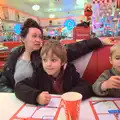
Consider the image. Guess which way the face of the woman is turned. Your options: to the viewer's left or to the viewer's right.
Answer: to the viewer's right

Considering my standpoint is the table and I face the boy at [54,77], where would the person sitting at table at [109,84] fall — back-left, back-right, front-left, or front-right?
front-right

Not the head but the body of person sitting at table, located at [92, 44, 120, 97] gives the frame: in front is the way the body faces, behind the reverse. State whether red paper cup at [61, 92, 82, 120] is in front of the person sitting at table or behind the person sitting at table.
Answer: in front

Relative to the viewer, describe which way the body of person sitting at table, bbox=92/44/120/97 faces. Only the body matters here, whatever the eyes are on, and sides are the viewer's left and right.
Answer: facing the viewer

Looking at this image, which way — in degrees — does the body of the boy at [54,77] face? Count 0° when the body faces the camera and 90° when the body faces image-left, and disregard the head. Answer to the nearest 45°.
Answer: approximately 0°

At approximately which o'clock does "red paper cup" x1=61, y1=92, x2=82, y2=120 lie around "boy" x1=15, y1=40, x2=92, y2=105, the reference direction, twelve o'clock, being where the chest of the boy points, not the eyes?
The red paper cup is roughly at 12 o'clock from the boy.
